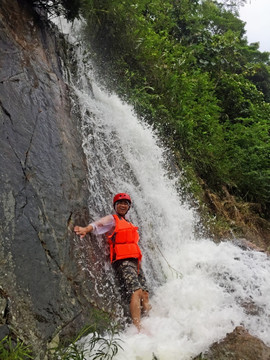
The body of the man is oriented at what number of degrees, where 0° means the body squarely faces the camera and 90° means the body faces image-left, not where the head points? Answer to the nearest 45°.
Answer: approximately 315°
